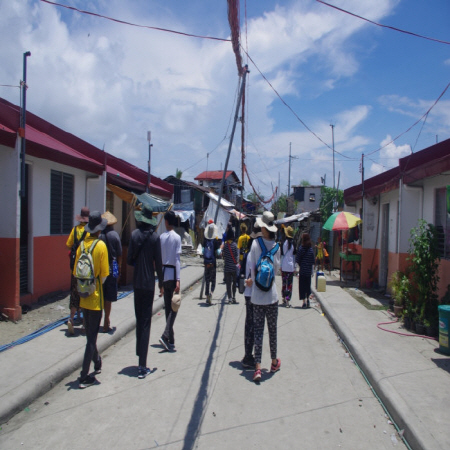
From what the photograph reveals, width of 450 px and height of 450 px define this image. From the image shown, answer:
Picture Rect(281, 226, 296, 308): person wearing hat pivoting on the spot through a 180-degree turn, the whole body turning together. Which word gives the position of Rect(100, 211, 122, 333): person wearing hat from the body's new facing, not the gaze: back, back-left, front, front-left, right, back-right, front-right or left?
front-right

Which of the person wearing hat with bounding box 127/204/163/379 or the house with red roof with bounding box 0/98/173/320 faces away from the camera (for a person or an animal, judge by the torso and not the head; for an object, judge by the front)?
the person wearing hat

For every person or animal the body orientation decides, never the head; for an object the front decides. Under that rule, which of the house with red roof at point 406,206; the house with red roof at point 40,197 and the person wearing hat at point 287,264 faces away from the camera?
the person wearing hat

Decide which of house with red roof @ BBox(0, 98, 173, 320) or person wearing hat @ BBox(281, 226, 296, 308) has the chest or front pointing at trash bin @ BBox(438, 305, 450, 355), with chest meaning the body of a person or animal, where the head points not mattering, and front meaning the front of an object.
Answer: the house with red roof

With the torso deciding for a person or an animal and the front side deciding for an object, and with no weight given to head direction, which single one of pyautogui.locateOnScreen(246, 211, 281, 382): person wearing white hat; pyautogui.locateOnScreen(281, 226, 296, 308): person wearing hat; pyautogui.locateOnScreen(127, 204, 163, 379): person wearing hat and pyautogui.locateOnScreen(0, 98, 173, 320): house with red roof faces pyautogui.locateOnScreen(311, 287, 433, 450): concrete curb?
the house with red roof

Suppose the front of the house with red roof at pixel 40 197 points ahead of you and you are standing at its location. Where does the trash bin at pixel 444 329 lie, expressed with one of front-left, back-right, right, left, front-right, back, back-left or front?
front

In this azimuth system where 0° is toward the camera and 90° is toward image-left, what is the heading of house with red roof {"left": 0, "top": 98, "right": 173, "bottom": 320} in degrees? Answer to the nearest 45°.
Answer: approximately 315°

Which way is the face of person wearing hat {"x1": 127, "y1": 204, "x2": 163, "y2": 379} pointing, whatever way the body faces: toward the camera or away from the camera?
away from the camera

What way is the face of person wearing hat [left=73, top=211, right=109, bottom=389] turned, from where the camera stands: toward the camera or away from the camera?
away from the camera

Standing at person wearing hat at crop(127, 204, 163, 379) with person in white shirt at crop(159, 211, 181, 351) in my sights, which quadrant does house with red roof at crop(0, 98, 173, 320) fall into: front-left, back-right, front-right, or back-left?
front-left

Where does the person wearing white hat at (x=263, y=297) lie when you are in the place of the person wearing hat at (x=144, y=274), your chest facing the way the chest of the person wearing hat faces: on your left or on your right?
on your right

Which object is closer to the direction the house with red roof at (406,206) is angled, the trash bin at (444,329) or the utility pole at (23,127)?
the utility pole

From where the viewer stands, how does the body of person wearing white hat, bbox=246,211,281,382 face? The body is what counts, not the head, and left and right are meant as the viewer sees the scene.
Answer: facing away from the viewer

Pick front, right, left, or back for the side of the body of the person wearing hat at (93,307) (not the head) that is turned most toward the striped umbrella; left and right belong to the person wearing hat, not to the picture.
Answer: front

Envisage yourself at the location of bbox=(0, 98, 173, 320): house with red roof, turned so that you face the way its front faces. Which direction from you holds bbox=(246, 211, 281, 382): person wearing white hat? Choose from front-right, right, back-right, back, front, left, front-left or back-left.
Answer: front

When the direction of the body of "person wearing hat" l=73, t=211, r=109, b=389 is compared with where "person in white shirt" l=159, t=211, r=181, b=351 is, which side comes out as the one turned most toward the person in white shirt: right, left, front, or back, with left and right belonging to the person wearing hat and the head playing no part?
front

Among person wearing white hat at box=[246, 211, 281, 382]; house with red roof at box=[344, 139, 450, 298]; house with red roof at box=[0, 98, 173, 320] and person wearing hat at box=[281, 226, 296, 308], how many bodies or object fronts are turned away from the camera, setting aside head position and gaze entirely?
2

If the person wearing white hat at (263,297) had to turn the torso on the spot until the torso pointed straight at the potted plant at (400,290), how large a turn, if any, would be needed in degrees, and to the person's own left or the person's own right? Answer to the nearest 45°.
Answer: approximately 45° to the person's own right

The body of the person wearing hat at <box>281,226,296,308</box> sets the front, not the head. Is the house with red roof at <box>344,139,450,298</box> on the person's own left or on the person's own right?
on the person's own right
